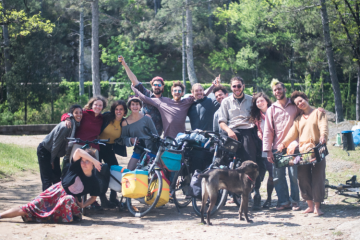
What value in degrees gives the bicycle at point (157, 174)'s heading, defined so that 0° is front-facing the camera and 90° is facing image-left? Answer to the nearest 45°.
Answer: approximately 45°

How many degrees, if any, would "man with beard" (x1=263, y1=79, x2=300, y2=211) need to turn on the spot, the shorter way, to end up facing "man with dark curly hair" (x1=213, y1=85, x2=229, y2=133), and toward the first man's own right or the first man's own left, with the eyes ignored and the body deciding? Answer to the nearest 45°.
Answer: approximately 135° to the first man's own right

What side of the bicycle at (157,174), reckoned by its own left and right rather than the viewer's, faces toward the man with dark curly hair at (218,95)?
back

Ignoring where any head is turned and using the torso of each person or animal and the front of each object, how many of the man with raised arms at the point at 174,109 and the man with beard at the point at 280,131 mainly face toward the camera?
2

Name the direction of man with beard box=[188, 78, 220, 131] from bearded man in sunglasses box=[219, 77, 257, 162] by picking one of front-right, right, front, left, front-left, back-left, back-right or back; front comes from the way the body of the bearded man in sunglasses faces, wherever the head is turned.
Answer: back-right

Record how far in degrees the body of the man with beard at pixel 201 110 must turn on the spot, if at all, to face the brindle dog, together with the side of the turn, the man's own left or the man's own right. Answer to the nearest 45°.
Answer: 0° — they already face it

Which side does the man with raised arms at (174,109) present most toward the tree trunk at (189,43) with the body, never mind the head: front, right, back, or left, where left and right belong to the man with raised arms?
back

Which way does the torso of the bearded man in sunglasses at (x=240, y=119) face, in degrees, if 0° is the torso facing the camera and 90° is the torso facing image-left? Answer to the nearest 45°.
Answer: approximately 0°

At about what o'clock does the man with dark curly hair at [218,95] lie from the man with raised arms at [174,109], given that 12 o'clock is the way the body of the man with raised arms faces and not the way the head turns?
The man with dark curly hair is roughly at 9 o'clock from the man with raised arms.
